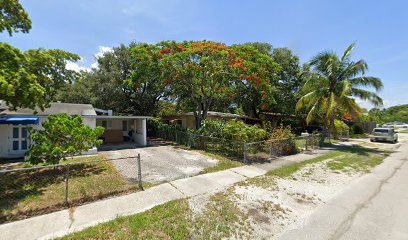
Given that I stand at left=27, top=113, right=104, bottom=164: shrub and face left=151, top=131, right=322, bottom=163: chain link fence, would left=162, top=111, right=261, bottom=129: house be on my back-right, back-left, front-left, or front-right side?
front-left

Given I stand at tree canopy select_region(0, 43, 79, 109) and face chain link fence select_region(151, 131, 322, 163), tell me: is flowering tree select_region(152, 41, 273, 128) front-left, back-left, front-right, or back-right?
front-left

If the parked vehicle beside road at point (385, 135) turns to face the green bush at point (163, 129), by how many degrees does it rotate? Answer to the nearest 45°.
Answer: approximately 135° to its left

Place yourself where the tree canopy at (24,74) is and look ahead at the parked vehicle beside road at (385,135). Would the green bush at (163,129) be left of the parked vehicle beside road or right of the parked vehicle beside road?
left

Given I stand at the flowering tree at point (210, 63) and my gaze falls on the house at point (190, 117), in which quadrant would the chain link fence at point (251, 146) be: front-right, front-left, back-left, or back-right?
back-right

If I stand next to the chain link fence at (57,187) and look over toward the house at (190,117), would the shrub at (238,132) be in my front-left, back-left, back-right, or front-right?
front-right
